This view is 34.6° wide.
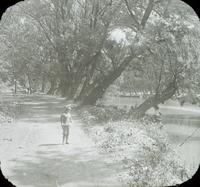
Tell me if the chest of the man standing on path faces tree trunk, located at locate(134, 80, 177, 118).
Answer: no

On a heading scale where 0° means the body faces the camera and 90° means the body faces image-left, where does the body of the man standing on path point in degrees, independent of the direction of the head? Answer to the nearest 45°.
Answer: approximately 315°
